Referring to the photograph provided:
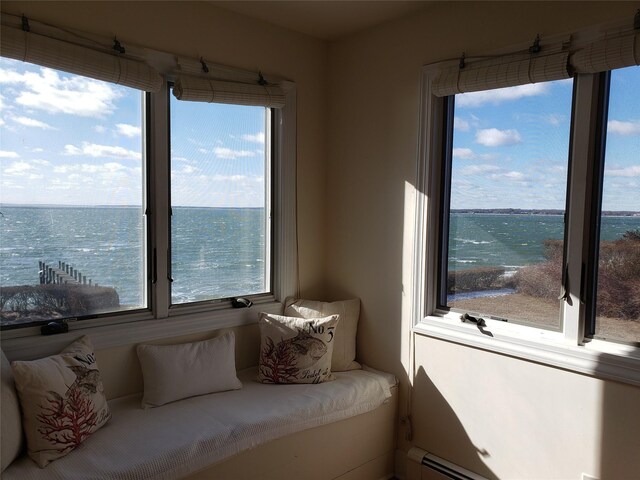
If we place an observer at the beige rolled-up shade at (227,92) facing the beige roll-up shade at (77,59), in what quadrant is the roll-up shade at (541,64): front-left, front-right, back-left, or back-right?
back-left

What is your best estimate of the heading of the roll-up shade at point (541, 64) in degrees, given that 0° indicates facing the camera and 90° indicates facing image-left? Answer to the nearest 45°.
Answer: approximately 45°

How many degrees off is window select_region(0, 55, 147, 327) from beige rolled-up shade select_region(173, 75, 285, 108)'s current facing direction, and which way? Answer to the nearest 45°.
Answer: approximately 135° to its right

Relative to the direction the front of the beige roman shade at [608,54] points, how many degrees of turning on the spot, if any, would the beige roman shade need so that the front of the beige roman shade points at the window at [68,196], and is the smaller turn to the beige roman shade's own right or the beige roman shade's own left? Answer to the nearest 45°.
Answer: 0° — it already faces it

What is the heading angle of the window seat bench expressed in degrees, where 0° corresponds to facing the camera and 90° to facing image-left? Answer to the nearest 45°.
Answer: approximately 315°
